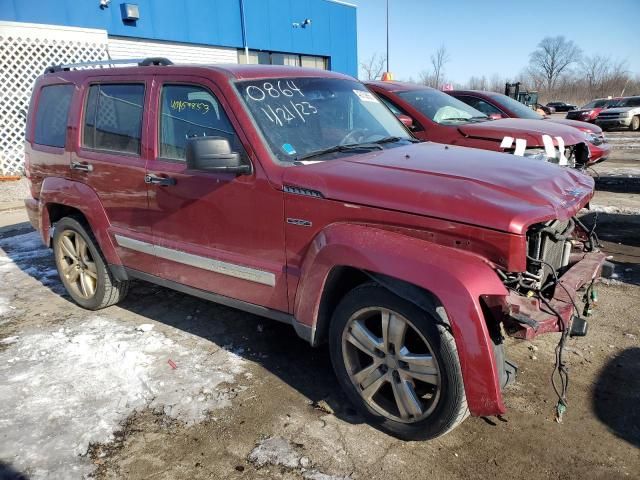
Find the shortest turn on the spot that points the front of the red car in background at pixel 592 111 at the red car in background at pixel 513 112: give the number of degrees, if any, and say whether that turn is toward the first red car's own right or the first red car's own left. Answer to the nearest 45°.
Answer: approximately 45° to the first red car's own left

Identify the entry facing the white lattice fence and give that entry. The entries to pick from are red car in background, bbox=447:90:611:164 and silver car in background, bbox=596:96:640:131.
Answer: the silver car in background

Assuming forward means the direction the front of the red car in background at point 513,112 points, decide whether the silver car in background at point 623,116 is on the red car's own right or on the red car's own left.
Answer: on the red car's own left

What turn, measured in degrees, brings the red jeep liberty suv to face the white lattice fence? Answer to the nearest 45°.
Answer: approximately 180°

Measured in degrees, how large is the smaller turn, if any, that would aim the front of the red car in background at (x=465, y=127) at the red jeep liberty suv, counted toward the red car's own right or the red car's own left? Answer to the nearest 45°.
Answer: approximately 45° to the red car's own right

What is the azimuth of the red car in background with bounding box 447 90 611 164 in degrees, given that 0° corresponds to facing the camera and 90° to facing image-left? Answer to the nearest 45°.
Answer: approximately 315°

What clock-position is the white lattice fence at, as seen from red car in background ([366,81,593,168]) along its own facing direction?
The white lattice fence is roughly at 5 o'clock from the red car in background.

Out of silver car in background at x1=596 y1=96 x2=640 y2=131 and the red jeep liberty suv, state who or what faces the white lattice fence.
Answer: the silver car in background
